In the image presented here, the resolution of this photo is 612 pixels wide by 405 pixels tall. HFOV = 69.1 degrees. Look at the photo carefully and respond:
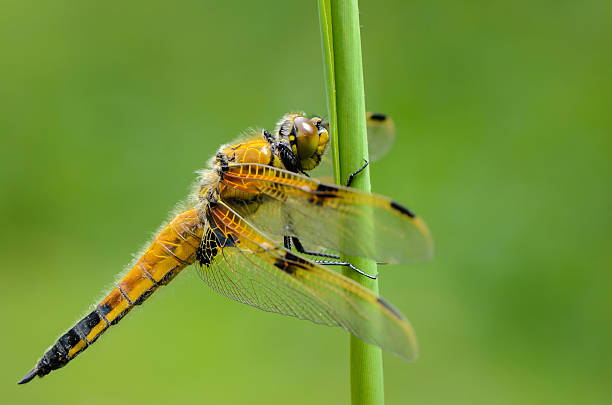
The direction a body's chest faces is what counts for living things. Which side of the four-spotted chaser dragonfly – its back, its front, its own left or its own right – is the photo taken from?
right
